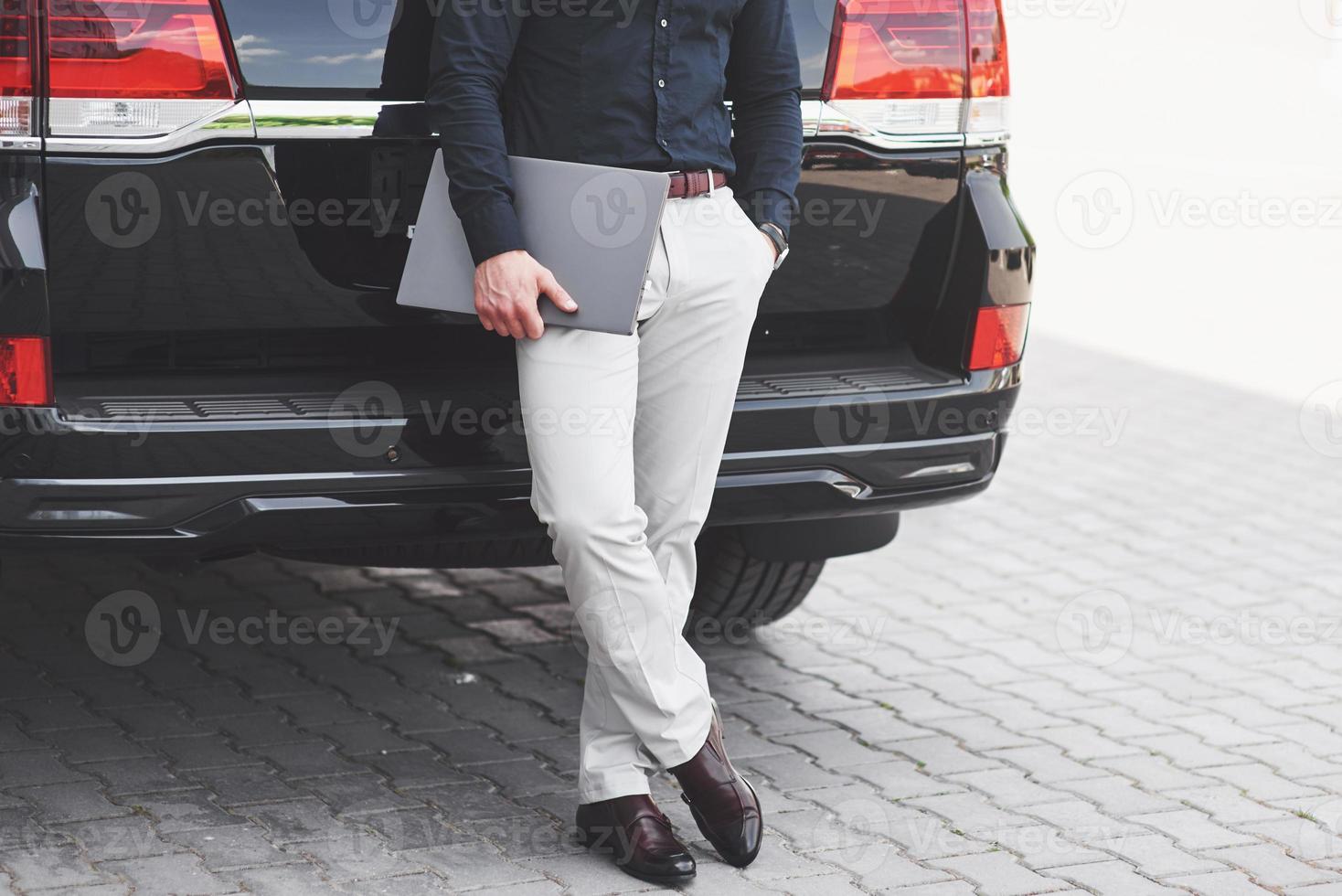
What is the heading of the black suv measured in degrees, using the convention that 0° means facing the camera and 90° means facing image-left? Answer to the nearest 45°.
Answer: approximately 180°
